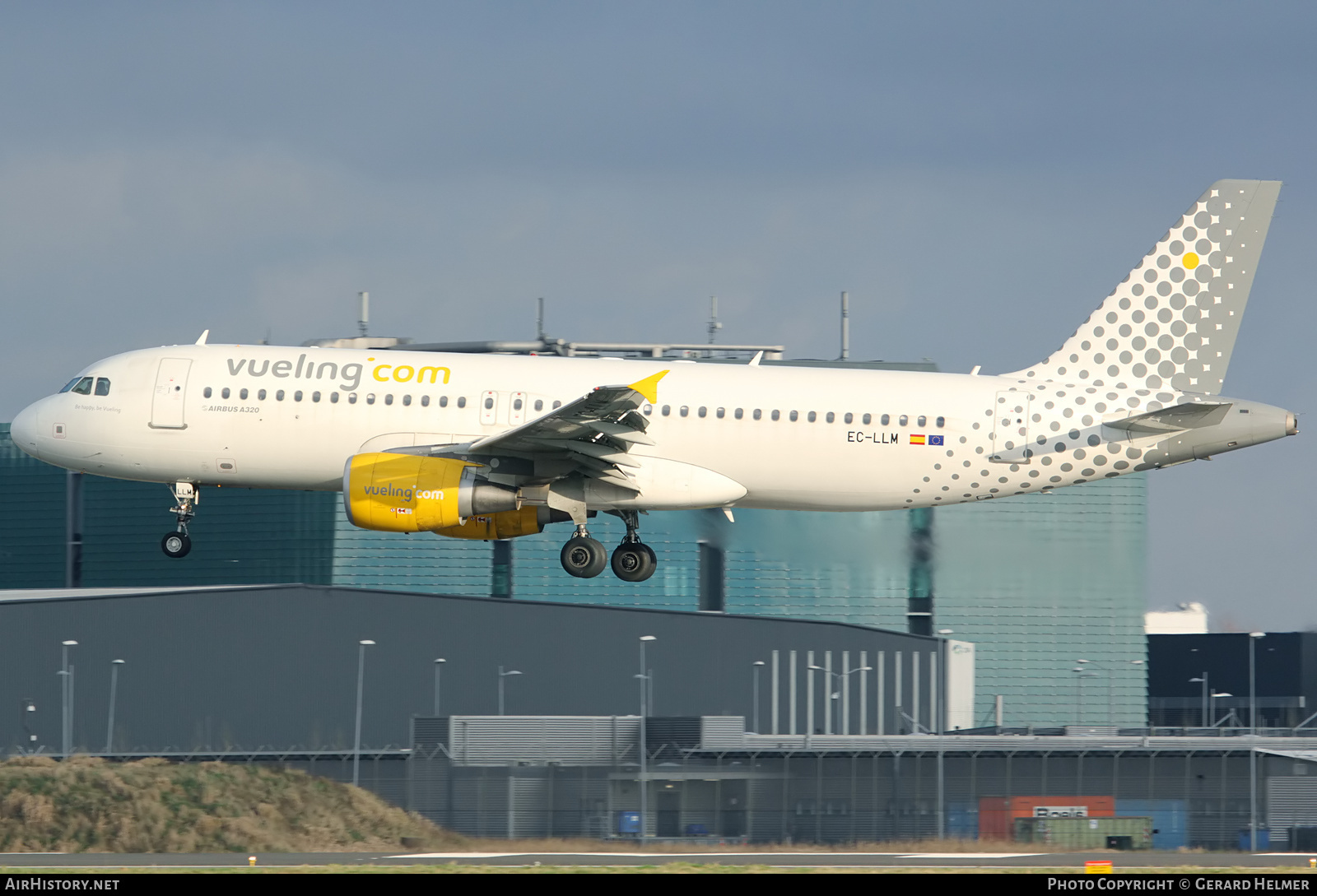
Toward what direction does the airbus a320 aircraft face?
to the viewer's left
